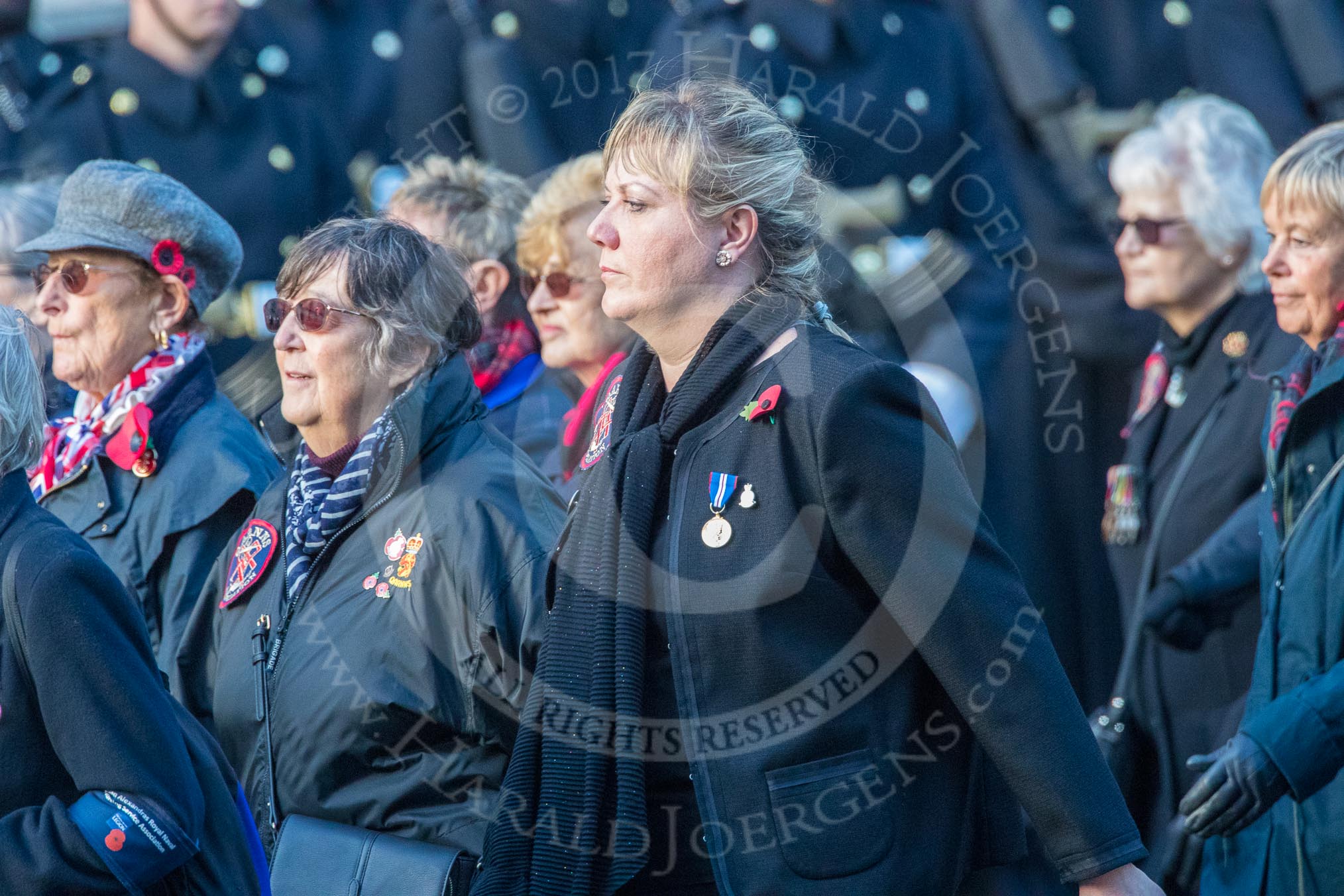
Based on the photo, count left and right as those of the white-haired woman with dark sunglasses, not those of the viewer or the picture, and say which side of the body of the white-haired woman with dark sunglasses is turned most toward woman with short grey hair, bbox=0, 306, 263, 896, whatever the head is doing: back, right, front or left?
front

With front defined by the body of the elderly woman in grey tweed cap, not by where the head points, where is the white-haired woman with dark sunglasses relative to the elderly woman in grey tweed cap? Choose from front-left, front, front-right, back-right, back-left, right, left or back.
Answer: back-left

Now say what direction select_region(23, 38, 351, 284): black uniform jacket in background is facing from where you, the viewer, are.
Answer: facing the viewer

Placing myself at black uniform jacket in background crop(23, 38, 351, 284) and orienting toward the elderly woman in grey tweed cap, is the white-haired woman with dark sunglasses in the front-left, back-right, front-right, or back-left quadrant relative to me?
front-left

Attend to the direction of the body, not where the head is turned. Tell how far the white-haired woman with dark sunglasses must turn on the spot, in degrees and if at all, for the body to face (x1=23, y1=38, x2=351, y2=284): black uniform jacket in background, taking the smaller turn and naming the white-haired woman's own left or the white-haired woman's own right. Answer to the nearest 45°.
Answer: approximately 45° to the white-haired woman's own right

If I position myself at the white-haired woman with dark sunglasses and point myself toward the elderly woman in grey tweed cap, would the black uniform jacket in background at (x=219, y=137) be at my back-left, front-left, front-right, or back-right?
front-right

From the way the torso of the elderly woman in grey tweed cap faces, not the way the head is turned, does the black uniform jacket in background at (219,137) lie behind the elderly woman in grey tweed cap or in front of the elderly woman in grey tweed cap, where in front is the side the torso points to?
behind

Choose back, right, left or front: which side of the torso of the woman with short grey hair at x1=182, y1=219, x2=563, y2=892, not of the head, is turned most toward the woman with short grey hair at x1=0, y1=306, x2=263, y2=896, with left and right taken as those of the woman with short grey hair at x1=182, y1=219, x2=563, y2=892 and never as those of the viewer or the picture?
front

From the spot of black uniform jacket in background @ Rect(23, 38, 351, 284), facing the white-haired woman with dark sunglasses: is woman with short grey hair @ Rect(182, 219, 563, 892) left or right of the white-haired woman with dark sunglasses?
right

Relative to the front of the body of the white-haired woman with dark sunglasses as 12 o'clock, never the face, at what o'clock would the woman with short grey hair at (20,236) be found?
The woman with short grey hair is roughly at 1 o'clock from the white-haired woman with dark sunglasses.

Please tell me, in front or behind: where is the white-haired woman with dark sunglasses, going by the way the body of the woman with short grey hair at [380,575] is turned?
behind

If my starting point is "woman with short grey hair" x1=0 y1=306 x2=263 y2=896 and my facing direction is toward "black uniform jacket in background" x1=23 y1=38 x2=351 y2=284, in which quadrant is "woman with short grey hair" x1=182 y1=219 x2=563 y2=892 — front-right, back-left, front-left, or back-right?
front-right

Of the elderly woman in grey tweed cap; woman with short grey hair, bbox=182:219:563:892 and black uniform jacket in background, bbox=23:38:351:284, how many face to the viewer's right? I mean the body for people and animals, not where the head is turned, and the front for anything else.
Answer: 0

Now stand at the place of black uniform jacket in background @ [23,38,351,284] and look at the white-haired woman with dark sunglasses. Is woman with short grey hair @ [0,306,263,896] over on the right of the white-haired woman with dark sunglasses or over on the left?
right

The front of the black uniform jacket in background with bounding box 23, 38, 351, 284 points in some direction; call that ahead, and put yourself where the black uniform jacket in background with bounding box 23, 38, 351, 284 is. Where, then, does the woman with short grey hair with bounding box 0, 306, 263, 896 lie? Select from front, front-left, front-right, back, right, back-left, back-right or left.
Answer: front

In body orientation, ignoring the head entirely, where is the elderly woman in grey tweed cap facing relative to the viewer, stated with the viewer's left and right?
facing the viewer and to the left of the viewer

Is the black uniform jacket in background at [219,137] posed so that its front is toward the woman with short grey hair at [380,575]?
yes
